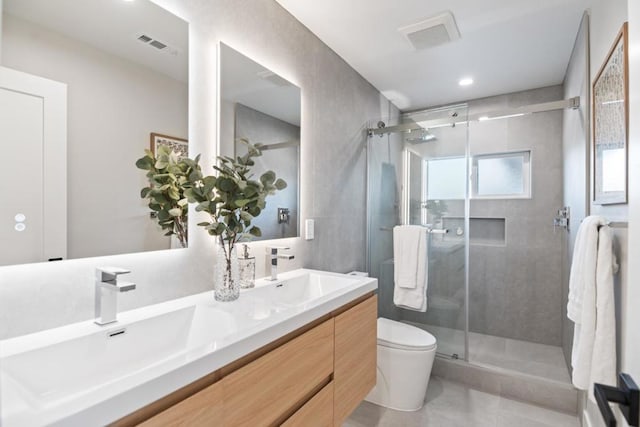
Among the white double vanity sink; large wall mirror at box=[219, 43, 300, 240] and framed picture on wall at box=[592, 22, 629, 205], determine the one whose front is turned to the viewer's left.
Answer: the framed picture on wall

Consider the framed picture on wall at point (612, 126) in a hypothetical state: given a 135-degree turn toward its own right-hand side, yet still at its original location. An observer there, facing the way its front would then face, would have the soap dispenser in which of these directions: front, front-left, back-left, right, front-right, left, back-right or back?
back

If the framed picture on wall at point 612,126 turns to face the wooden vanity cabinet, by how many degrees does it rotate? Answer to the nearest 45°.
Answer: approximately 45° to its left

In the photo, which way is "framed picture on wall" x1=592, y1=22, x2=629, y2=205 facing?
to the viewer's left

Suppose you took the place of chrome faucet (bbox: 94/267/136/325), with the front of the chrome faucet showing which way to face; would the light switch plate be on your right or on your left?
on your left

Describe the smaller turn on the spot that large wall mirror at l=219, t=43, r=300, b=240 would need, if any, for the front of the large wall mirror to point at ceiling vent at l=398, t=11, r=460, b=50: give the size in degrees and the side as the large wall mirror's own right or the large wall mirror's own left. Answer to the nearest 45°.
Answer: approximately 45° to the large wall mirror's own left

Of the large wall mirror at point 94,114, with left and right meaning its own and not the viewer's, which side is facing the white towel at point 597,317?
front

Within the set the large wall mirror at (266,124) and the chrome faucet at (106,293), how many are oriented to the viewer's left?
0

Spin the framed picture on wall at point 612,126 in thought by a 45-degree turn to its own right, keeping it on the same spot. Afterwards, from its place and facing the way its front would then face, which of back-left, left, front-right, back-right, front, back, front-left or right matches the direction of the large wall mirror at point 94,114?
left

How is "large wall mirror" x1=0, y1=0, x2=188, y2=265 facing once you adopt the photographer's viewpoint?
facing the viewer and to the right of the viewer

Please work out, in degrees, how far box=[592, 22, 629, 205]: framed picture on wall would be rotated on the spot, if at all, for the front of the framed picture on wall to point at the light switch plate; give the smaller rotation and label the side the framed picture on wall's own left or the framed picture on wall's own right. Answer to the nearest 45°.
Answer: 0° — it already faces it

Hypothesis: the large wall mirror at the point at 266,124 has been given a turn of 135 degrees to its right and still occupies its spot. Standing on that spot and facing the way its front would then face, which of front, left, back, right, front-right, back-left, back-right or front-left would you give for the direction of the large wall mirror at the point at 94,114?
front-left
